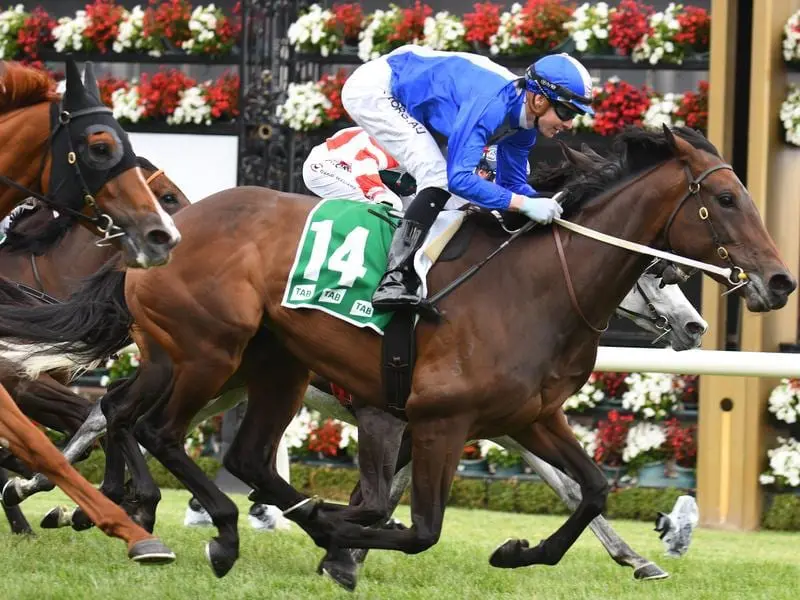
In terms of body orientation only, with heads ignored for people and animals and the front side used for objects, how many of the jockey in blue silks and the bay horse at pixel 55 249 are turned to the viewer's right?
2

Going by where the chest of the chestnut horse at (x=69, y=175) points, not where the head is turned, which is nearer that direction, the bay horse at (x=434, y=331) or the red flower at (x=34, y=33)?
the bay horse

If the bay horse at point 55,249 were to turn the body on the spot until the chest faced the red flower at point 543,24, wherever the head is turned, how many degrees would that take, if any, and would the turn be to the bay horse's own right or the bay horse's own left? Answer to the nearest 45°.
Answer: approximately 45° to the bay horse's own left

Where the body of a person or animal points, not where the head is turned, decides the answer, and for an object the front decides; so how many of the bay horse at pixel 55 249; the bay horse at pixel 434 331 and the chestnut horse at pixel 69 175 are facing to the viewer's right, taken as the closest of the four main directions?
3

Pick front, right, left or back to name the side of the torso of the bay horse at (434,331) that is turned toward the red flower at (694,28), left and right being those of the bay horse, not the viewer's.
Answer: left

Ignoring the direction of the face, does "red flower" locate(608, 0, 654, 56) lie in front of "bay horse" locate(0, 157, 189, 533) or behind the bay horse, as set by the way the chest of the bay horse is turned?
in front

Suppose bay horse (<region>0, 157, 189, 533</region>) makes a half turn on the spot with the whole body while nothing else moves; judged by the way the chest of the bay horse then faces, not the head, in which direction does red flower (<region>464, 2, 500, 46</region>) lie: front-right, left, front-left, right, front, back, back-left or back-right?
back-right

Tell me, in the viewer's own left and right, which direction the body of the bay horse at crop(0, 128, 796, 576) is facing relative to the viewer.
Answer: facing to the right of the viewer

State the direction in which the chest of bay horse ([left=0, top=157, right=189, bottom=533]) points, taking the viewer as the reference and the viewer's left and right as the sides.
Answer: facing to the right of the viewer

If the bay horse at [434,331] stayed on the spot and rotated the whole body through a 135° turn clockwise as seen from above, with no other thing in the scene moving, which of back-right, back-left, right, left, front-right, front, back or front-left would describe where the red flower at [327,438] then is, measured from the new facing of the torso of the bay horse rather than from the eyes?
back-right

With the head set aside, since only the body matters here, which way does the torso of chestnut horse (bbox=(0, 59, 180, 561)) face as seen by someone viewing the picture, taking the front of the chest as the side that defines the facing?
to the viewer's right

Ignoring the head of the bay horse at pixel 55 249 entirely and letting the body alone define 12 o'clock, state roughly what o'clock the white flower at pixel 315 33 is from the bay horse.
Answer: The white flower is roughly at 10 o'clock from the bay horse.

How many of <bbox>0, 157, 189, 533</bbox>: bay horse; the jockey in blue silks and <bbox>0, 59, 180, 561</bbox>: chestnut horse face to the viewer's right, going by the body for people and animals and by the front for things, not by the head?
3

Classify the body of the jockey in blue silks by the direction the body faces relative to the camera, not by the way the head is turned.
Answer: to the viewer's right

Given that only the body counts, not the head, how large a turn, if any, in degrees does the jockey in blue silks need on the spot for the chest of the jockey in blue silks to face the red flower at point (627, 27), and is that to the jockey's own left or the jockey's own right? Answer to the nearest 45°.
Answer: approximately 90° to the jockey's own left

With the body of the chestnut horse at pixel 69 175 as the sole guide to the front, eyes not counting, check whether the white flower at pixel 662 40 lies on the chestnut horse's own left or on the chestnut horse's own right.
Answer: on the chestnut horse's own left
